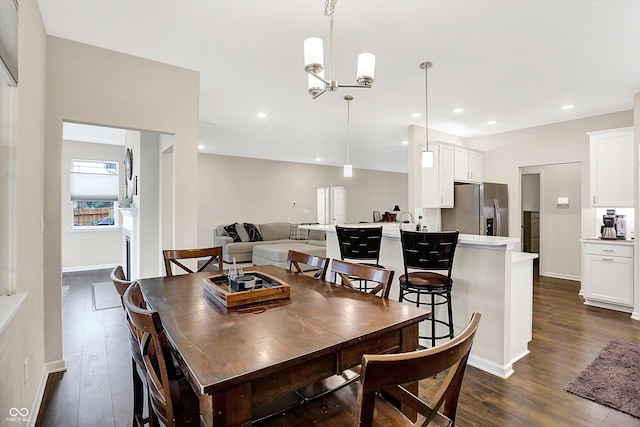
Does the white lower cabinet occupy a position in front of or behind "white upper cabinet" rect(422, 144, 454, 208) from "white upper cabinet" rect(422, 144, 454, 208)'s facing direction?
in front

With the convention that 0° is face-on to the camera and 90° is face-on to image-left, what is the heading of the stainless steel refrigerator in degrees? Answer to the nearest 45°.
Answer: approximately 315°

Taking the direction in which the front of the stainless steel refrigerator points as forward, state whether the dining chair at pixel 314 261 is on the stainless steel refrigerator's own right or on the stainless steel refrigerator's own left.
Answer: on the stainless steel refrigerator's own right

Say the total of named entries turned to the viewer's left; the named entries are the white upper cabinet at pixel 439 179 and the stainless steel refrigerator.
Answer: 0

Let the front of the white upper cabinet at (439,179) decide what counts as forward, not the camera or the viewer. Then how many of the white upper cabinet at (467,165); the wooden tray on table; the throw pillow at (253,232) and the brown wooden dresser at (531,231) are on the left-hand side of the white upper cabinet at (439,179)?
2

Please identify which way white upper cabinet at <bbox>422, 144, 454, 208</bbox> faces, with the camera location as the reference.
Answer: facing the viewer and to the right of the viewer

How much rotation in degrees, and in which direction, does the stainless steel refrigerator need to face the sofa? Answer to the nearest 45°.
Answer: approximately 135° to its right

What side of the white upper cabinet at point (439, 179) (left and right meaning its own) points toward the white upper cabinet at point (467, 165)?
left

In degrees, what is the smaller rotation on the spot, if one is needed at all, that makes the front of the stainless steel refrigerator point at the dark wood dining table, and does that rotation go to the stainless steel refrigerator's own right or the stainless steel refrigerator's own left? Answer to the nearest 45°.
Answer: approximately 45° to the stainless steel refrigerator's own right

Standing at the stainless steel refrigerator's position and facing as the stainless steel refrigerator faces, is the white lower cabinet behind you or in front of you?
in front

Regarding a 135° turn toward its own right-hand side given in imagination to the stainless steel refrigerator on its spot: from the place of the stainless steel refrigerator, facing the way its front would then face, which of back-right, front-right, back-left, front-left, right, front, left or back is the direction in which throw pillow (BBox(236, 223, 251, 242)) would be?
front
